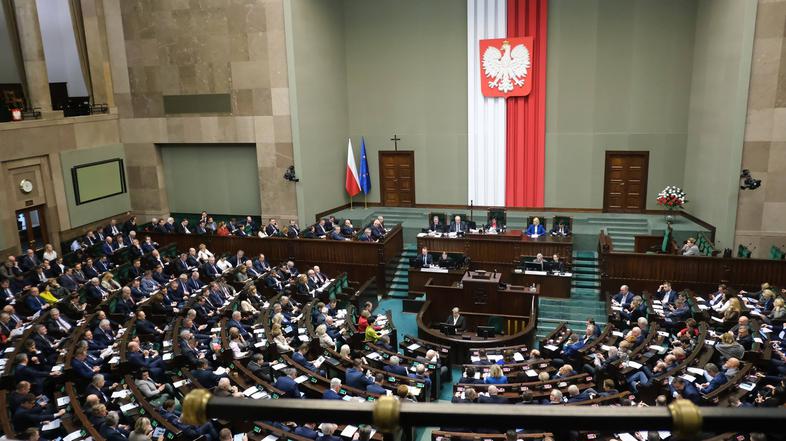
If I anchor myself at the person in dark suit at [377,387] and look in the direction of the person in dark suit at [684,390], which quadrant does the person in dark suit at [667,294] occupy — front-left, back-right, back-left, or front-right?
front-left

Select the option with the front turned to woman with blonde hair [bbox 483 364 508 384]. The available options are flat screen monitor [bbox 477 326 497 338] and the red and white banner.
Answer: the red and white banner

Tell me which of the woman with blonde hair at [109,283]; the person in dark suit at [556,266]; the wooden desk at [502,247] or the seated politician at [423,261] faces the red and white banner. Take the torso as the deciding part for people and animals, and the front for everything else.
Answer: the woman with blonde hair

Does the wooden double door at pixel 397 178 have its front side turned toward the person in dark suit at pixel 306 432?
yes

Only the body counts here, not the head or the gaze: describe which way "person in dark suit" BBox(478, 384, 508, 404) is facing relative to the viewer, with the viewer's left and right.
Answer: facing away from the viewer

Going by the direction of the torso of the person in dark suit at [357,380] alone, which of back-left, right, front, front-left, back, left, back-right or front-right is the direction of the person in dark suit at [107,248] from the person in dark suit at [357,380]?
left

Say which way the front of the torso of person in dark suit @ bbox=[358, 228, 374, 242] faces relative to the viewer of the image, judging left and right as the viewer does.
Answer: facing the viewer and to the right of the viewer

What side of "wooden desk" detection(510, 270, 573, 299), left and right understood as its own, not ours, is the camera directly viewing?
front

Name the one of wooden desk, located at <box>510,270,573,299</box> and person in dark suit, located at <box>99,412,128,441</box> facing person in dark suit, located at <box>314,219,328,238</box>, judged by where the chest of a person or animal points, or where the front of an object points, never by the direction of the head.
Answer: person in dark suit, located at <box>99,412,128,441</box>

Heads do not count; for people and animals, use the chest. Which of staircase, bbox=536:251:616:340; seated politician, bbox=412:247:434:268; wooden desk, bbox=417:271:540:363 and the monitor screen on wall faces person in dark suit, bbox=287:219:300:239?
the monitor screen on wall

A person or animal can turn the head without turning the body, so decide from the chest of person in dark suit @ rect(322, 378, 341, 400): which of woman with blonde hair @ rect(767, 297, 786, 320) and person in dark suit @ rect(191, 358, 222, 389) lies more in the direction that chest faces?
the woman with blonde hair

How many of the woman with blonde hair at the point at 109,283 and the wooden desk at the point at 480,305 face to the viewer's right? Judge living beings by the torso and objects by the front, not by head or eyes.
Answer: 1

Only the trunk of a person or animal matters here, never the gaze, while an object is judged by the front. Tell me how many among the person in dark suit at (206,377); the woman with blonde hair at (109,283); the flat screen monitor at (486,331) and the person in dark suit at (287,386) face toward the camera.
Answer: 0

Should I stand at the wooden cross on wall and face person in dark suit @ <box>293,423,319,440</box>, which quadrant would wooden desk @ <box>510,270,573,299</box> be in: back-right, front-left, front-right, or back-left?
front-left

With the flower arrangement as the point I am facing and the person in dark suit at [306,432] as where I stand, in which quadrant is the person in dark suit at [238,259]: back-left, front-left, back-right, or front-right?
front-left

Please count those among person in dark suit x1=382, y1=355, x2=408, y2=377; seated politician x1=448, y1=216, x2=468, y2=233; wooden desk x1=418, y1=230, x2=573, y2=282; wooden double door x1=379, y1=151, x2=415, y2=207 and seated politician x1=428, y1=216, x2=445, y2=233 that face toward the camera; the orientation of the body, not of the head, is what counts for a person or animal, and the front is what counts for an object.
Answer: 4

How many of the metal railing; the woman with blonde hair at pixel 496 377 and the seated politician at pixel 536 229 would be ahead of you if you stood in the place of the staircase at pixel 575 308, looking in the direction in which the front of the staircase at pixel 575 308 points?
2

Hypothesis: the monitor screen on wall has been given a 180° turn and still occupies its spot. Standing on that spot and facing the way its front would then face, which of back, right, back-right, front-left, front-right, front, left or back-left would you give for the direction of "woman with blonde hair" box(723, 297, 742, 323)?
back

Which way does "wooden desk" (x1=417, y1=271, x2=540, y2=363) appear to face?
toward the camera

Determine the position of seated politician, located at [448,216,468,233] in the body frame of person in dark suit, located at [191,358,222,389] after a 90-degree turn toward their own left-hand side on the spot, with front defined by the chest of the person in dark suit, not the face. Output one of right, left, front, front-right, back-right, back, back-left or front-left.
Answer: right
